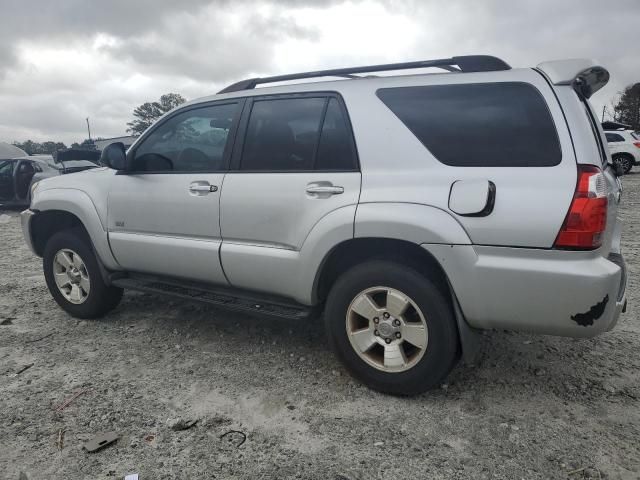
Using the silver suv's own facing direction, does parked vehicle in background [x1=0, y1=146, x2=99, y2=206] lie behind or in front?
in front

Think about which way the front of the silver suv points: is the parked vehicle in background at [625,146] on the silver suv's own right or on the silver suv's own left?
on the silver suv's own right

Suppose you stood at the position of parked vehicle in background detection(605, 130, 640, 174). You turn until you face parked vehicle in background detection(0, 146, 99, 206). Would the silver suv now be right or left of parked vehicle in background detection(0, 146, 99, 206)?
left

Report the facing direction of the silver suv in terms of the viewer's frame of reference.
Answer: facing away from the viewer and to the left of the viewer
